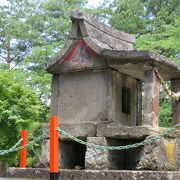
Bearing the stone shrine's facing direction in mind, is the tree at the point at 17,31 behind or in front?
behind

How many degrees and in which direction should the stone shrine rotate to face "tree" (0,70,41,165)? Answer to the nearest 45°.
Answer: approximately 180°

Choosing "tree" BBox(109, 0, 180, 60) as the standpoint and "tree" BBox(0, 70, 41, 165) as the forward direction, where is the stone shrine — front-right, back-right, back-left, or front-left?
front-left

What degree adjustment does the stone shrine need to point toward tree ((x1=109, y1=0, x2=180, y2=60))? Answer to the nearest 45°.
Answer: approximately 135° to its left

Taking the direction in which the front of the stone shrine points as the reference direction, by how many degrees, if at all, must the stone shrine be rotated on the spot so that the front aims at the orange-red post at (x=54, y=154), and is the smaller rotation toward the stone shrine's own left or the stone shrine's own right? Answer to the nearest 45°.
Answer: approximately 90° to the stone shrine's own right

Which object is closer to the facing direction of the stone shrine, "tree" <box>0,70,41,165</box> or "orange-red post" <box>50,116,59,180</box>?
the orange-red post
